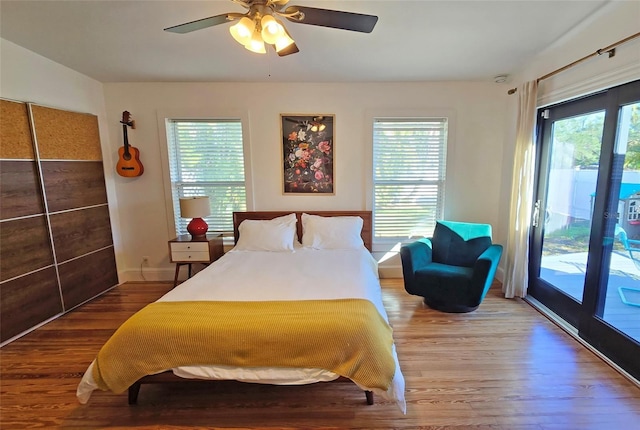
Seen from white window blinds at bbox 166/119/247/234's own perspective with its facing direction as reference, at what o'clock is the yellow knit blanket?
The yellow knit blanket is roughly at 12 o'clock from the white window blinds.

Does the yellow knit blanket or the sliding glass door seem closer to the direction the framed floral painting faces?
the yellow knit blanket

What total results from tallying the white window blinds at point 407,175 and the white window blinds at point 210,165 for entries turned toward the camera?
2

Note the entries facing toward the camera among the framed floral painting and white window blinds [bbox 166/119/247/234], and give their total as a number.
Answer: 2

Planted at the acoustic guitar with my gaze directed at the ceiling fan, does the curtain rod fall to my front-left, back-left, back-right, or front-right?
front-left

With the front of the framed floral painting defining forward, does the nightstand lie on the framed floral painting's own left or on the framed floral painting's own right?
on the framed floral painting's own right

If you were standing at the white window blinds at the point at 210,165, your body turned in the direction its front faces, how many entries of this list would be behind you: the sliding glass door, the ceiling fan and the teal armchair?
0

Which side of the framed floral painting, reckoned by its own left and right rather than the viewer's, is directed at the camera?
front

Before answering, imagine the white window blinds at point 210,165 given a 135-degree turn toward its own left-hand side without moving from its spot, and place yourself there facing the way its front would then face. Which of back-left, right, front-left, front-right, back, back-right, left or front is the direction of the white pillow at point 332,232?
right

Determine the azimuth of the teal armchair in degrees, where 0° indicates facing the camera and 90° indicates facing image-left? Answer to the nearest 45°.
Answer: approximately 45°

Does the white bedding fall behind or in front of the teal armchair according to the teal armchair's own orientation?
in front

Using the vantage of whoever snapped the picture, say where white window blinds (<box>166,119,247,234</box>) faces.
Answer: facing the viewer

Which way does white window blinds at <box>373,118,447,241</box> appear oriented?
toward the camera

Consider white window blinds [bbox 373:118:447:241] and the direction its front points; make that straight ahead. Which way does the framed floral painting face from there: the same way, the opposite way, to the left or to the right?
the same way

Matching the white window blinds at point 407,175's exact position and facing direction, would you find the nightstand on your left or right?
on your right

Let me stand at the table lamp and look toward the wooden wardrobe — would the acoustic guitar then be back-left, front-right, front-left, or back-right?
front-right

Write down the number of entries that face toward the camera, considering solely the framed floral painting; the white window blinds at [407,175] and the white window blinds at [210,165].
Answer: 3

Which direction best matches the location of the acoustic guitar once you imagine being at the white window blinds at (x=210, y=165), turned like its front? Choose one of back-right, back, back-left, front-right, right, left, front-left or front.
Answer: right

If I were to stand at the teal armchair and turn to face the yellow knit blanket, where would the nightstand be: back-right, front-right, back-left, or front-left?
front-right

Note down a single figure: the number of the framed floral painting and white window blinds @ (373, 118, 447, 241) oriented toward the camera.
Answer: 2

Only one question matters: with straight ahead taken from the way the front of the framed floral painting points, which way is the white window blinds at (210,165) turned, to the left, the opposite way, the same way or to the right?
the same way
